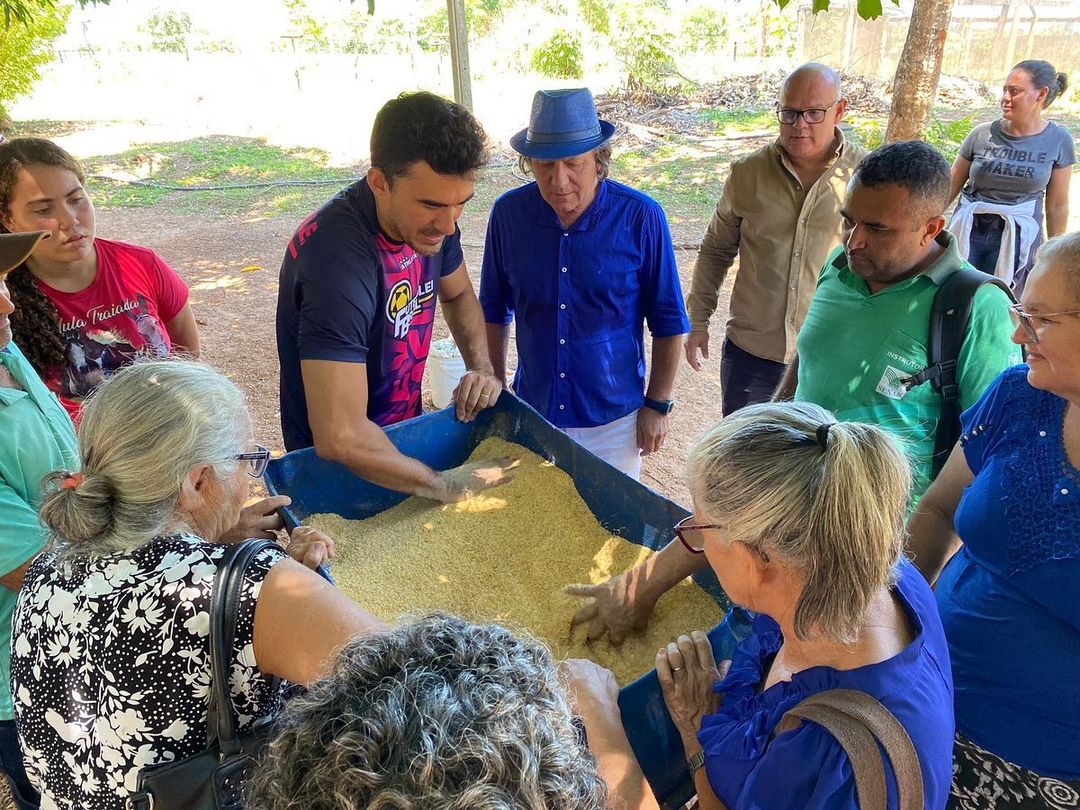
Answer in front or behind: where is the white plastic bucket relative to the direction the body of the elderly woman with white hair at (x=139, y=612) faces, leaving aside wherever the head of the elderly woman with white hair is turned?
in front

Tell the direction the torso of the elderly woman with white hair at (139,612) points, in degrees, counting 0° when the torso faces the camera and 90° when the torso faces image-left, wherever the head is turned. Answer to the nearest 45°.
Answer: approximately 225°

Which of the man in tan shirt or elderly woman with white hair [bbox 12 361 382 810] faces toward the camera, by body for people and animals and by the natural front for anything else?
the man in tan shirt

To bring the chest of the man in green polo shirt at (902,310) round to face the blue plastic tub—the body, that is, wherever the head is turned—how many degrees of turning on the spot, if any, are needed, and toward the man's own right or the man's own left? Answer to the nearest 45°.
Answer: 0° — they already face it

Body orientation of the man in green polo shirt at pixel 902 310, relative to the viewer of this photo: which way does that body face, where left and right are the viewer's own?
facing the viewer and to the left of the viewer

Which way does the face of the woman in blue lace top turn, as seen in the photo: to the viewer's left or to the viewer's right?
to the viewer's left

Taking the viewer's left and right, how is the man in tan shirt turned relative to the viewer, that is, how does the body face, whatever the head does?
facing the viewer

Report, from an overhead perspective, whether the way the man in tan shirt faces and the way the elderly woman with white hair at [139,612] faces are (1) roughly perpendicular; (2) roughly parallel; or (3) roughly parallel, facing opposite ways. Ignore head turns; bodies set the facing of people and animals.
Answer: roughly parallel, facing opposite ways

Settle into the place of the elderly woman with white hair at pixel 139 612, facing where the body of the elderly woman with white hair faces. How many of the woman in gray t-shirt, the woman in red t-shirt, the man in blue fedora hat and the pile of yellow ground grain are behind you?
0

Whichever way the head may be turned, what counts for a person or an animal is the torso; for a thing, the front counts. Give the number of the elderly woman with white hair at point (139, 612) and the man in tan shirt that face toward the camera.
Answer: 1

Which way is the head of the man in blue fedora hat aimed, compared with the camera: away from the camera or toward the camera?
toward the camera

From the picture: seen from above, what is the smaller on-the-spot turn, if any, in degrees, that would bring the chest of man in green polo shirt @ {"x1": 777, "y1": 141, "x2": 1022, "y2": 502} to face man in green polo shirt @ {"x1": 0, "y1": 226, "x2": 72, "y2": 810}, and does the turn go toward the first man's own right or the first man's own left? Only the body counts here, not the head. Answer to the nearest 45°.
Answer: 0° — they already face them

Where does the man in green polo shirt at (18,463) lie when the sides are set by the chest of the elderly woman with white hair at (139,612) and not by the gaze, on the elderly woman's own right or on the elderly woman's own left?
on the elderly woman's own left

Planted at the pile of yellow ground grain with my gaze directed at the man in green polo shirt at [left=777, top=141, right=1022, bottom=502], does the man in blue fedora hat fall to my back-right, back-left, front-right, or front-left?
front-left

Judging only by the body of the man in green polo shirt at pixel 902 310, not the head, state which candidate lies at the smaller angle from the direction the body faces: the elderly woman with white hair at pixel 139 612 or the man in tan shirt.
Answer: the elderly woman with white hair

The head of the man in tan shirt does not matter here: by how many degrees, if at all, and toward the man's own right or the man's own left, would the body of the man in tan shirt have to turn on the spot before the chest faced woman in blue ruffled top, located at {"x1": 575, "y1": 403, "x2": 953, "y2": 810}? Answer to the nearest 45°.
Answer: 0° — they already face them

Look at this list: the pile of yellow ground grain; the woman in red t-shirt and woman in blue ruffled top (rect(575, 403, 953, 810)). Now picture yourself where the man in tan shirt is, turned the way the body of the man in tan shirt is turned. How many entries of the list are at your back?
0

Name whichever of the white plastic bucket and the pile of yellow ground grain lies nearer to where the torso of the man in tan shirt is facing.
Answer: the pile of yellow ground grain

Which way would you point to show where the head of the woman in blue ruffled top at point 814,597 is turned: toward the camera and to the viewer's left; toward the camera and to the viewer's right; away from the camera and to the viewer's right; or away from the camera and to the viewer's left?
away from the camera and to the viewer's left
